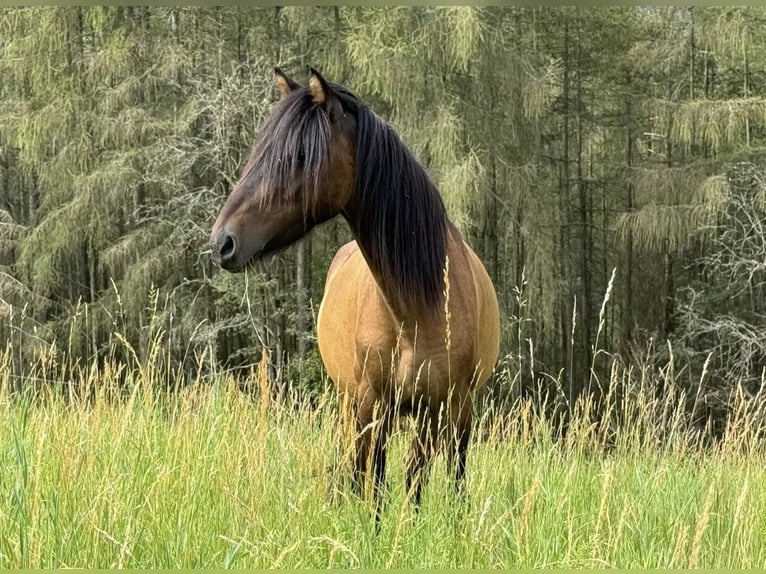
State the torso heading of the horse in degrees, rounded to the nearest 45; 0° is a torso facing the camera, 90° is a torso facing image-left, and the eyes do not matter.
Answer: approximately 0°
